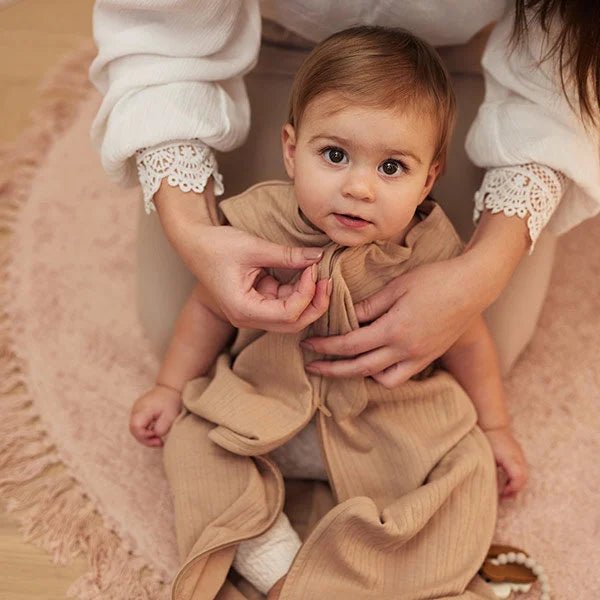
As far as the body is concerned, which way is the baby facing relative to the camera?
toward the camera
